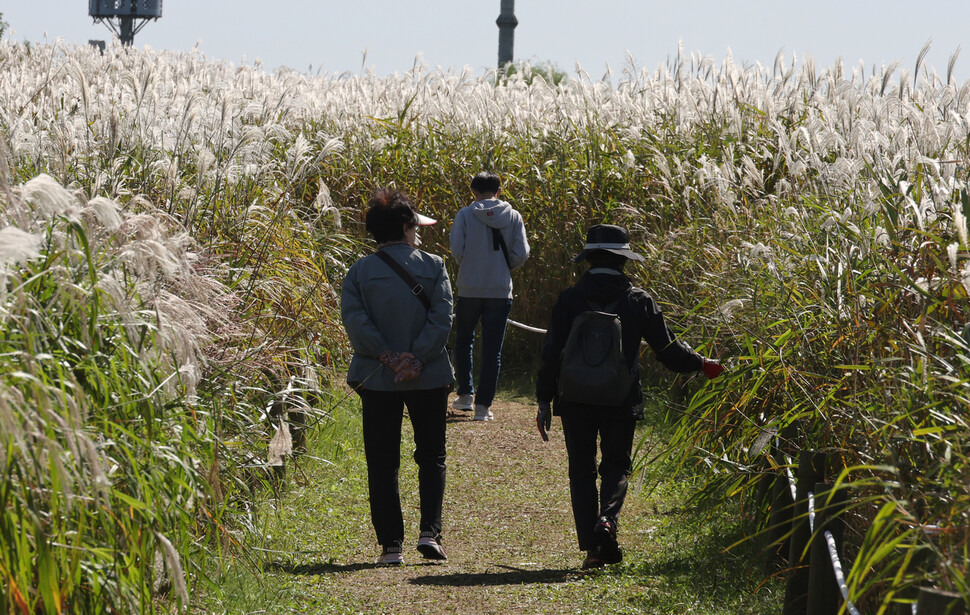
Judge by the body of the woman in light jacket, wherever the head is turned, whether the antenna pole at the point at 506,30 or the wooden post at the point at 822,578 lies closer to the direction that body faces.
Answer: the antenna pole

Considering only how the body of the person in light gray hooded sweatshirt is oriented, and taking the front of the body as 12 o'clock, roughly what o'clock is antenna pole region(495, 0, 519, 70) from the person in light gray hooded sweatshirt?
The antenna pole is roughly at 12 o'clock from the person in light gray hooded sweatshirt.

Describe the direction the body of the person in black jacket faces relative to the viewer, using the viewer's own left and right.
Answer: facing away from the viewer

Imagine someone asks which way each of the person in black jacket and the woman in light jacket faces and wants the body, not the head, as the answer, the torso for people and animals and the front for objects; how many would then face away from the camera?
2

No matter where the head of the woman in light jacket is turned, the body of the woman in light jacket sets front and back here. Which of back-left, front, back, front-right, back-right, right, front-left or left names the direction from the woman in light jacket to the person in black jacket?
right

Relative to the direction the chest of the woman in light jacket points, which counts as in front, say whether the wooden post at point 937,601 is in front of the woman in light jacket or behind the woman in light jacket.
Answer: behind

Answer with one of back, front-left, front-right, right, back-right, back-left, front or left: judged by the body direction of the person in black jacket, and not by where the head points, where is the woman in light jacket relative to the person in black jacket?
left

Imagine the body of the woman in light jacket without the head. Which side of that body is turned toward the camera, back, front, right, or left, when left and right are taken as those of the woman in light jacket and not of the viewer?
back

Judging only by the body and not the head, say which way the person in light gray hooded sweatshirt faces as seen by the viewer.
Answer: away from the camera

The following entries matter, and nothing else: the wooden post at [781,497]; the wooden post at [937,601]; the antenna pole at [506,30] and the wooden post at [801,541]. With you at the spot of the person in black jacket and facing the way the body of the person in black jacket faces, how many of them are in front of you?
1

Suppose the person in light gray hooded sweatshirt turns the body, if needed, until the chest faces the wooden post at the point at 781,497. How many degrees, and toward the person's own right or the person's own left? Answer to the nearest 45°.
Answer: approximately 180°

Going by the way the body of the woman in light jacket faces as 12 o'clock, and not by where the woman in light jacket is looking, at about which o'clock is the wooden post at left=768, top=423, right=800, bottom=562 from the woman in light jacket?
The wooden post is roughly at 4 o'clock from the woman in light jacket.

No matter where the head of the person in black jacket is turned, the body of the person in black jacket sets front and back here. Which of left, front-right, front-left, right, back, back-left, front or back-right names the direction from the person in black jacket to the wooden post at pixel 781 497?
back-right

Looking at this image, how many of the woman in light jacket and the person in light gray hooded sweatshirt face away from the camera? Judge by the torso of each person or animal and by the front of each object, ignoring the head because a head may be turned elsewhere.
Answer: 2

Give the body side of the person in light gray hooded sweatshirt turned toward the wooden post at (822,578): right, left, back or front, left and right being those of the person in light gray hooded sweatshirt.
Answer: back

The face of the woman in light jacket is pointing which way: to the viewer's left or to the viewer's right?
to the viewer's right

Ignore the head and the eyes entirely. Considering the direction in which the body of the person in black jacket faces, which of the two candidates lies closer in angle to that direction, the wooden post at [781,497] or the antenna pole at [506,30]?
the antenna pole
